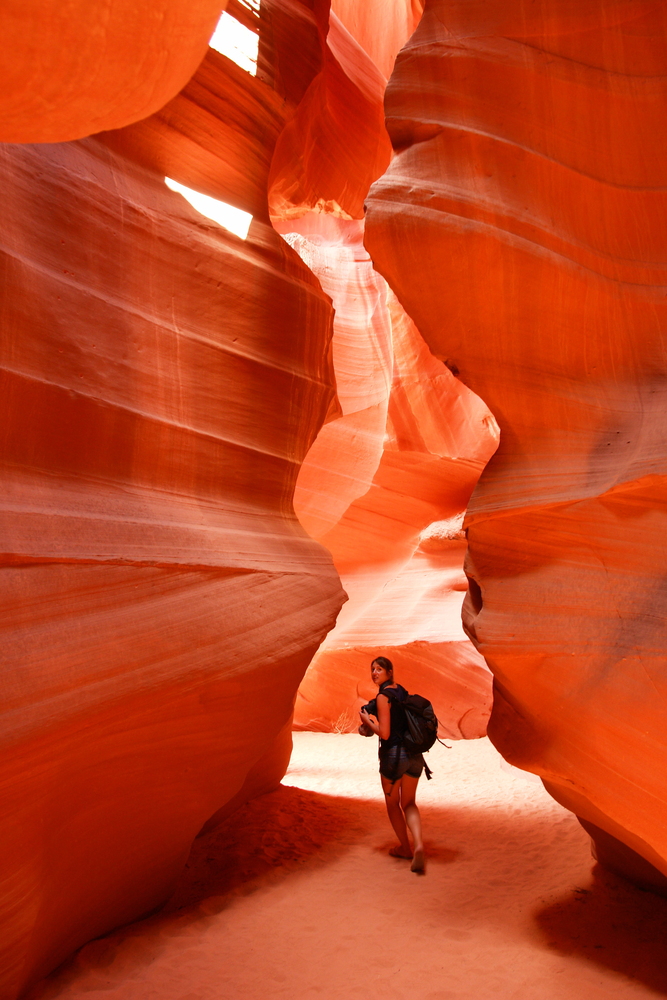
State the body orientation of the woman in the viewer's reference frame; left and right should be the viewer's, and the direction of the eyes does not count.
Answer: facing away from the viewer and to the left of the viewer

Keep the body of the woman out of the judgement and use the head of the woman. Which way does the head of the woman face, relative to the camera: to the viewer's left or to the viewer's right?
to the viewer's left
